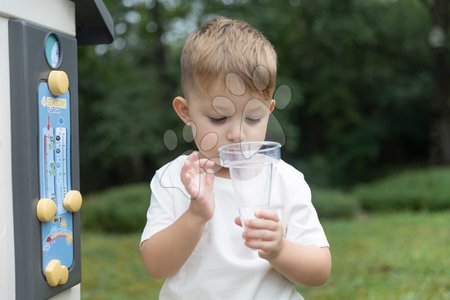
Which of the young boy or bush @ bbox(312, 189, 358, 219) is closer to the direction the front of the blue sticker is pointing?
the young boy

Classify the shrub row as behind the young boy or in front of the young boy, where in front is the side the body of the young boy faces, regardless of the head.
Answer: behind

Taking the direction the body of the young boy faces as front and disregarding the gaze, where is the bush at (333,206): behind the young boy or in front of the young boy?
behind

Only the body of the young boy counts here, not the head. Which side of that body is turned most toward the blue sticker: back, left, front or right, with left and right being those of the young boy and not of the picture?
right

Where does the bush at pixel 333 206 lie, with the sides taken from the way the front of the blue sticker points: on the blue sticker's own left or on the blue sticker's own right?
on the blue sticker's own left

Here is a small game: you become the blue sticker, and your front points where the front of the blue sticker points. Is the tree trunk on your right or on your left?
on your left

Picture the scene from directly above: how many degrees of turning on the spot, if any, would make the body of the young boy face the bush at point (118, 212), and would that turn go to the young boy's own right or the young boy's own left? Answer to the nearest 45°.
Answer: approximately 180°

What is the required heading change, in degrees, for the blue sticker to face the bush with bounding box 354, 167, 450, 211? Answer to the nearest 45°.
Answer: approximately 90° to its left

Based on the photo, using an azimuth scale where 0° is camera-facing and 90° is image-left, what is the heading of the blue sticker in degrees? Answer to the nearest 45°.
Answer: approximately 315°

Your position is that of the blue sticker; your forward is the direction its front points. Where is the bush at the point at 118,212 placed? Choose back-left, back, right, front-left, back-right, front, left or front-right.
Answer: back-left

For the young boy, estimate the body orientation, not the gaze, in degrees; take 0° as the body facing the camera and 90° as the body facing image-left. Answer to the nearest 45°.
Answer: approximately 0°
